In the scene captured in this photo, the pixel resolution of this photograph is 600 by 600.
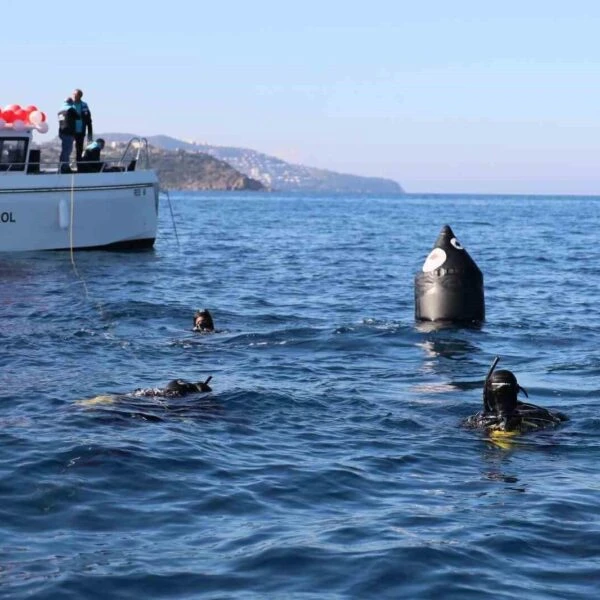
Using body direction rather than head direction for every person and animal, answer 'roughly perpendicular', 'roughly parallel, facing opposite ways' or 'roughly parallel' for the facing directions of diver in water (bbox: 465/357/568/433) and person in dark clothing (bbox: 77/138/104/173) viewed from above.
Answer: roughly perpendicular

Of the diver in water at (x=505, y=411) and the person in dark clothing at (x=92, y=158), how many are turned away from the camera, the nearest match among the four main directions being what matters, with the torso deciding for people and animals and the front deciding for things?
1

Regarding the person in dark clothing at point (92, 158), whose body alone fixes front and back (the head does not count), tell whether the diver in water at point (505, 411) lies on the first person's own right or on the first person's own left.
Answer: on the first person's own right

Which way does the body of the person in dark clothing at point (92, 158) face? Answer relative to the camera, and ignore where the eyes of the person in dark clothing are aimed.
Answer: to the viewer's right

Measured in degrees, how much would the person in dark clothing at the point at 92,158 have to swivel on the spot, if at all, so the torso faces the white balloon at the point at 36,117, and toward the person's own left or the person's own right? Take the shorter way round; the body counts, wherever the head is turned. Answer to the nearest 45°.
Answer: approximately 135° to the person's own right
